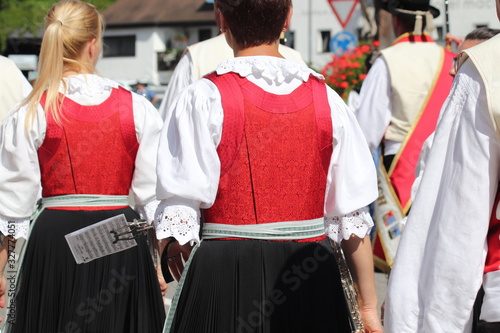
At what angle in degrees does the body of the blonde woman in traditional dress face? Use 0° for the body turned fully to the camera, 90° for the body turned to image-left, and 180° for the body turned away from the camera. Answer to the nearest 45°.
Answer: approximately 180°

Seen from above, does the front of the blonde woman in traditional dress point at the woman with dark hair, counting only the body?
no

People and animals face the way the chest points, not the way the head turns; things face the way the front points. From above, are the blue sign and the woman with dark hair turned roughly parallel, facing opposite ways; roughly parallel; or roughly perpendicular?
roughly parallel, facing opposite ways

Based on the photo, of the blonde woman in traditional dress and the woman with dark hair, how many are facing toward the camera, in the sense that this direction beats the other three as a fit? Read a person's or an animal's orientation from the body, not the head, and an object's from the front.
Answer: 0

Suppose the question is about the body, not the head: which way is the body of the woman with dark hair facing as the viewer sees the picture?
away from the camera

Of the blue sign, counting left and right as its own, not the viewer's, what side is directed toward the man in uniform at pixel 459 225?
front

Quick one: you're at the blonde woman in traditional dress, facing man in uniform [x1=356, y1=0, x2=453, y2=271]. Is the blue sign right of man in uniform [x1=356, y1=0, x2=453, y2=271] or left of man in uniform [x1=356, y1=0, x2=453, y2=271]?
left

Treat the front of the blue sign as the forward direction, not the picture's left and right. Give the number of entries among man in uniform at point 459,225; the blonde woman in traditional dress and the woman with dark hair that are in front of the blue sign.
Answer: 3

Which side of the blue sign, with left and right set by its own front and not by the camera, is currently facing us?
front

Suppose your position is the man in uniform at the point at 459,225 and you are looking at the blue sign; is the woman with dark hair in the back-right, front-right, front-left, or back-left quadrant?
front-left

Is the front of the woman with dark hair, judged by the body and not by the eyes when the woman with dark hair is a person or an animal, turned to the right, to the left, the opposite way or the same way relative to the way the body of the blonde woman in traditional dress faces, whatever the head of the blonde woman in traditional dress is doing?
the same way

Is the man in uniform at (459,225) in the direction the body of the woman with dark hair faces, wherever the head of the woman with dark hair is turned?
no

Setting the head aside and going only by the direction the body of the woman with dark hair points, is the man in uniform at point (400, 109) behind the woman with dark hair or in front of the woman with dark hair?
in front

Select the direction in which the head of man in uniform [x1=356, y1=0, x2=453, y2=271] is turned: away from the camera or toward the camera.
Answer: away from the camera

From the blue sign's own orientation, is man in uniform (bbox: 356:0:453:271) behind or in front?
in front

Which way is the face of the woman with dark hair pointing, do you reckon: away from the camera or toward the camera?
away from the camera

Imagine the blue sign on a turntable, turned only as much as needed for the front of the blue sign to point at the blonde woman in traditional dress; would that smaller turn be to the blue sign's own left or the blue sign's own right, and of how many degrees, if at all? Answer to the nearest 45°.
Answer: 0° — it already faces them

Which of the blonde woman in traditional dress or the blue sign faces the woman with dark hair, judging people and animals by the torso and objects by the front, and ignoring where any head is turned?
the blue sign
